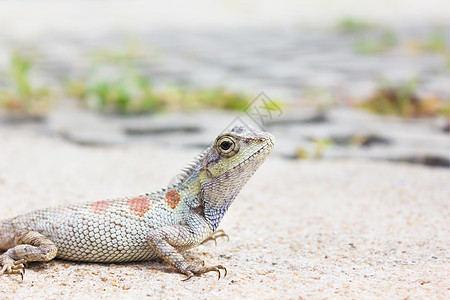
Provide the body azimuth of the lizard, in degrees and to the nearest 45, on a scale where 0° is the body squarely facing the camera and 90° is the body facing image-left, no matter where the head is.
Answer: approximately 270°

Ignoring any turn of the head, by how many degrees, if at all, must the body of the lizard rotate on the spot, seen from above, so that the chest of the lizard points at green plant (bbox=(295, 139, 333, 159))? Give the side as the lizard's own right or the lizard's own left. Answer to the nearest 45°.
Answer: approximately 45° to the lizard's own left

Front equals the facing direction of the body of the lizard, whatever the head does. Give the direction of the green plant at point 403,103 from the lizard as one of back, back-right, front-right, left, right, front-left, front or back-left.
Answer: front-left

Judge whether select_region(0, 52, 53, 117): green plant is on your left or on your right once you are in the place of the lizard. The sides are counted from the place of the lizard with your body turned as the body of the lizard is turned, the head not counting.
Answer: on your left

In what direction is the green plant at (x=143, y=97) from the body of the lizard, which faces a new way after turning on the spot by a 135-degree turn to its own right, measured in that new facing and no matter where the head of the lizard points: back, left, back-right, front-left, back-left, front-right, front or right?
back-right

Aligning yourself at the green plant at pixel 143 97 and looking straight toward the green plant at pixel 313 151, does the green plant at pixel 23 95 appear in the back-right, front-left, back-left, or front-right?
back-right

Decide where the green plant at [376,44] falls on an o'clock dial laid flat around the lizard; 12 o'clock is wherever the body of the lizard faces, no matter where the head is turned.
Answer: The green plant is roughly at 10 o'clock from the lizard.

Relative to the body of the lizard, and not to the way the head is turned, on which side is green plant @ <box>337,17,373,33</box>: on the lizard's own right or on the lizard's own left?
on the lizard's own left
